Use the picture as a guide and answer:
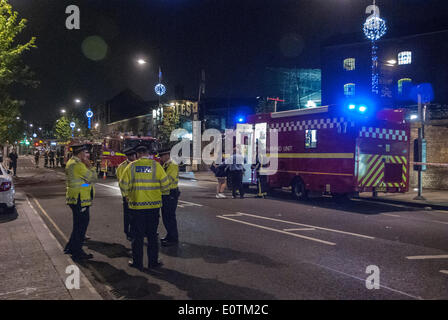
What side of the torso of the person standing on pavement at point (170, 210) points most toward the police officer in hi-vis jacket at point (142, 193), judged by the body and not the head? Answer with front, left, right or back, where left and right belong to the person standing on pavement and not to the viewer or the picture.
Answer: left

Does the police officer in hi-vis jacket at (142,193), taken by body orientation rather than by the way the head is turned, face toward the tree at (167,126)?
yes

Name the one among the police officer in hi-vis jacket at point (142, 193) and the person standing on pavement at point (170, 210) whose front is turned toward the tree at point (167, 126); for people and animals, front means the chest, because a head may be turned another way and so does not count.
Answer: the police officer in hi-vis jacket

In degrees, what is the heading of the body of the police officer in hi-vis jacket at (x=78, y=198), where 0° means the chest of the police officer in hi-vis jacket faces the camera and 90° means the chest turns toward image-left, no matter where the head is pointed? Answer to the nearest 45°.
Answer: approximately 270°

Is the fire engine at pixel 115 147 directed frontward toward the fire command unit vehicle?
no

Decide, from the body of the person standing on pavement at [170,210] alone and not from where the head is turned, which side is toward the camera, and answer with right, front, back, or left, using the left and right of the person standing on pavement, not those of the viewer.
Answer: left

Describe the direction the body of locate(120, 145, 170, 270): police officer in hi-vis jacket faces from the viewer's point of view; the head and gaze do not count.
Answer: away from the camera

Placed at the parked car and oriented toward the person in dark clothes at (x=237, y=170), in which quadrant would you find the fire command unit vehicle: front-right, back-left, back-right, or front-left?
front-right

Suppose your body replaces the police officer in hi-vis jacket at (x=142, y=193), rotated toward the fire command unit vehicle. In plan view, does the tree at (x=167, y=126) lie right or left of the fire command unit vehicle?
left

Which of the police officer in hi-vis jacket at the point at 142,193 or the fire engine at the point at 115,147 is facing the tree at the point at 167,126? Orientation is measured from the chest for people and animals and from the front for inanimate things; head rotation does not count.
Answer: the police officer in hi-vis jacket

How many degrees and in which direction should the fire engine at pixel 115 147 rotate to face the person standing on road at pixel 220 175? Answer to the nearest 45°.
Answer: approximately 45° to its left

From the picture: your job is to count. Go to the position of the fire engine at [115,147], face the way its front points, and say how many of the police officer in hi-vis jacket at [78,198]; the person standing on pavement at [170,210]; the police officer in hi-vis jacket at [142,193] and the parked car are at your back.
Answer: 0

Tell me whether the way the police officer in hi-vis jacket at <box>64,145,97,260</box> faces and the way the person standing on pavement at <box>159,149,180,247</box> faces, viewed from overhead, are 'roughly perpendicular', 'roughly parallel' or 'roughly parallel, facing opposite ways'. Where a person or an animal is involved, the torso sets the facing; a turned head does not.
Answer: roughly parallel, facing opposite ways

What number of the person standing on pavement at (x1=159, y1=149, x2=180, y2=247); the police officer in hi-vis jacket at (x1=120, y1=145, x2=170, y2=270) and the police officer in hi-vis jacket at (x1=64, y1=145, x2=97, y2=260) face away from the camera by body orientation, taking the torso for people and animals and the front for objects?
1
